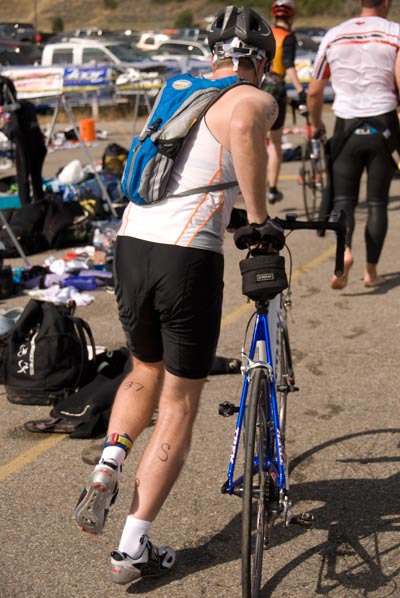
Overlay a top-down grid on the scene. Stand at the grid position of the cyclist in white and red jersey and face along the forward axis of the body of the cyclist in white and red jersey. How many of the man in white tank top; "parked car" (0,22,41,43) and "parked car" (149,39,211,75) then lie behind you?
1

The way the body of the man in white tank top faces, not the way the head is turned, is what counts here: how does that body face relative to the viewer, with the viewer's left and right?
facing away from the viewer and to the right of the viewer

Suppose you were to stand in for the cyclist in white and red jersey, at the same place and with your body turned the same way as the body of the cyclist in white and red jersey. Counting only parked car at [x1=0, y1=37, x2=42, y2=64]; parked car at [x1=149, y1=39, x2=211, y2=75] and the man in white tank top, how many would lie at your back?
1

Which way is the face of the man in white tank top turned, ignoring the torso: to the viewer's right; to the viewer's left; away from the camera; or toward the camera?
away from the camera

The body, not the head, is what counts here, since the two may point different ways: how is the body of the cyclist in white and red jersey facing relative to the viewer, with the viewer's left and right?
facing away from the viewer

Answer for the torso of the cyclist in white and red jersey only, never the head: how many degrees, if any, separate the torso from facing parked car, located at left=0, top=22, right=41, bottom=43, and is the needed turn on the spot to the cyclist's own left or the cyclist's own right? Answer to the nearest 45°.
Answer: approximately 45° to the cyclist's own left

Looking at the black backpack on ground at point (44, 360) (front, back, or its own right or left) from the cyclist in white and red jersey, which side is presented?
back

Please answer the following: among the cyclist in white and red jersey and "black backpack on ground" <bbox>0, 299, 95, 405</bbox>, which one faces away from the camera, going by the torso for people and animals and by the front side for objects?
the cyclist in white and red jersey

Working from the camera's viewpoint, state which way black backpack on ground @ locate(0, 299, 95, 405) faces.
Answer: facing the viewer and to the left of the viewer

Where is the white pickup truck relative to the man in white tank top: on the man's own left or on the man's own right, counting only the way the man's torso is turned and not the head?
on the man's own left
